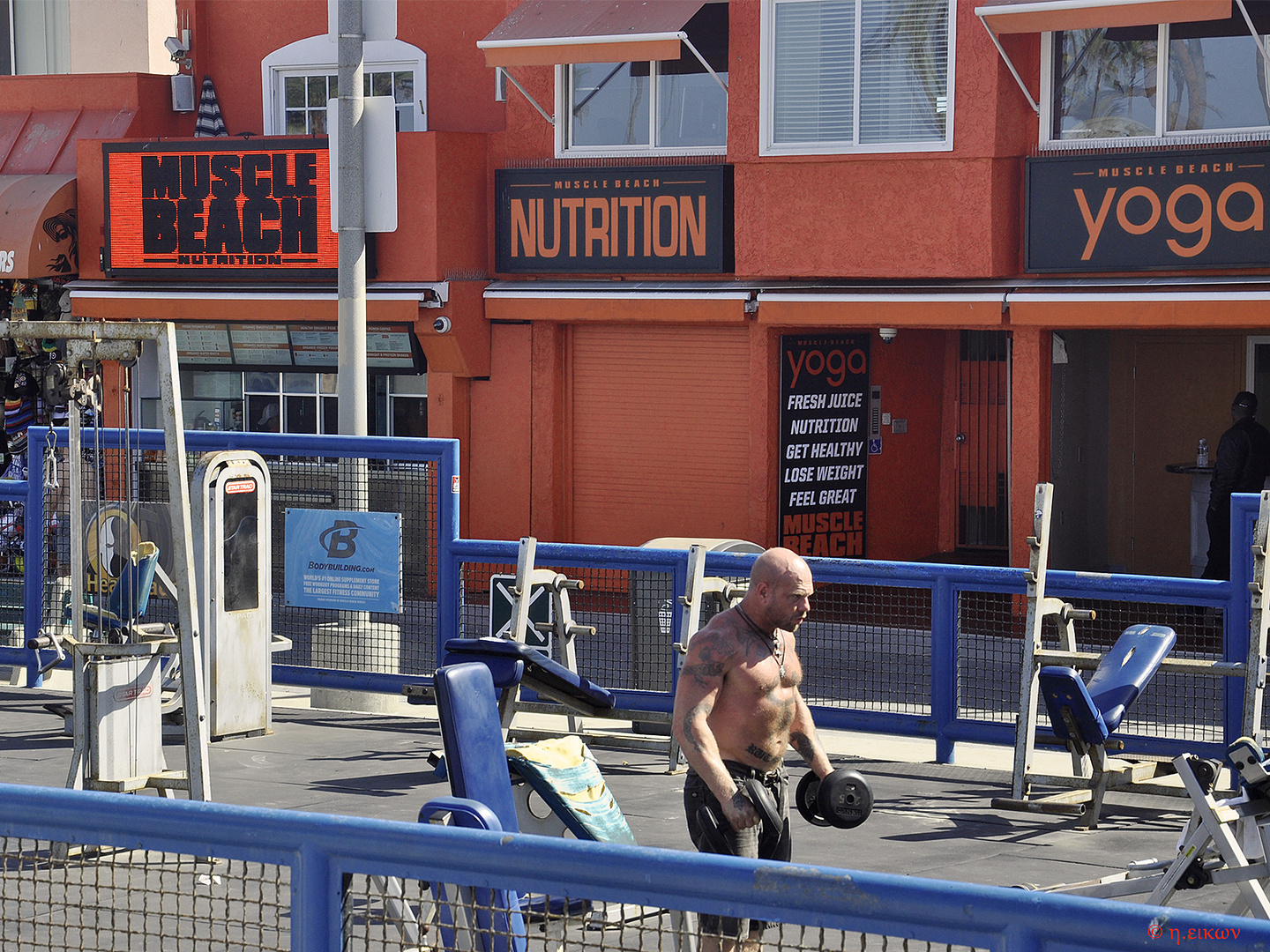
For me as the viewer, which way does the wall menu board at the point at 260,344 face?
facing the viewer

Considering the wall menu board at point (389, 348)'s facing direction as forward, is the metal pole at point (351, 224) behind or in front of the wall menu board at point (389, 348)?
in front

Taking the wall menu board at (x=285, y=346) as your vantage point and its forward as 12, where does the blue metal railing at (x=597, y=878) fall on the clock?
The blue metal railing is roughly at 12 o'clock from the wall menu board.

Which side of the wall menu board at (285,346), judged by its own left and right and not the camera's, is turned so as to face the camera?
front

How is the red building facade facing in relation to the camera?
toward the camera

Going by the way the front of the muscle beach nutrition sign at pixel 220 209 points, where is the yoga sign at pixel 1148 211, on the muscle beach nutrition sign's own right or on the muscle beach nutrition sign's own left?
on the muscle beach nutrition sign's own left

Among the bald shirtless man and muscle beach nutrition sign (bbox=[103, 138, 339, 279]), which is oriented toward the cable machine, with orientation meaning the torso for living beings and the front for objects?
the muscle beach nutrition sign

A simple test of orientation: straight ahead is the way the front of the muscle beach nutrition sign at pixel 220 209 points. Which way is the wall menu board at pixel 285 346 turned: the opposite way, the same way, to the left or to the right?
the same way

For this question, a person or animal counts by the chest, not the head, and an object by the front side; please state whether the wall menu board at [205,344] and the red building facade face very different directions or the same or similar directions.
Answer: same or similar directions

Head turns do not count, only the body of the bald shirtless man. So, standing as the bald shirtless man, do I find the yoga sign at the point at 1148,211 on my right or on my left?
on my left

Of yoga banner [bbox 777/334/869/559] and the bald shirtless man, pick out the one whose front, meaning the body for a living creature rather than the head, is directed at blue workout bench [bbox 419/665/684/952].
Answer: the yoga banner

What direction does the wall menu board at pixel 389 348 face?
toward the camera

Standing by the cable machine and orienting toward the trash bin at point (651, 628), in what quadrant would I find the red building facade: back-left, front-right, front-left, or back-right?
front-left

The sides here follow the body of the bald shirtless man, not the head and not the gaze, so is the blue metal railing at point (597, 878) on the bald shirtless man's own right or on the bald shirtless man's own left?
on the bald shirtless man's own right

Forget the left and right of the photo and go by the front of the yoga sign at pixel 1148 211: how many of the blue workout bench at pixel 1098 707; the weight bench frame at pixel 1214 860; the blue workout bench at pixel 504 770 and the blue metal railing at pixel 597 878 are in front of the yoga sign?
4

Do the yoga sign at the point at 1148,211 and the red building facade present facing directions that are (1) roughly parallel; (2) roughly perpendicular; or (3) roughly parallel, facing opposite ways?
roughly parallel

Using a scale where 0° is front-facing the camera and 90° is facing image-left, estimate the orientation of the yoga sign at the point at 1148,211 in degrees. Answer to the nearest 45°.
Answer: approximately 0°

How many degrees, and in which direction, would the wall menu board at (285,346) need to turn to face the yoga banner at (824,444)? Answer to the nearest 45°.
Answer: approximately 45° to its left

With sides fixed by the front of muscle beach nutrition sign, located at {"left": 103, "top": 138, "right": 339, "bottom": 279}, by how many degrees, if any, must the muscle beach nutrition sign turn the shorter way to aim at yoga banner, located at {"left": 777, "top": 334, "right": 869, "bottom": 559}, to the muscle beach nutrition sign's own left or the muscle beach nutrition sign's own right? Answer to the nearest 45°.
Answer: approximately 90° to the muscle beach nutrition sign's own left

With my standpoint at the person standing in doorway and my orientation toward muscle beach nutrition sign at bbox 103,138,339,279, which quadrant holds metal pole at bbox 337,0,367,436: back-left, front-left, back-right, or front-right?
front-left
